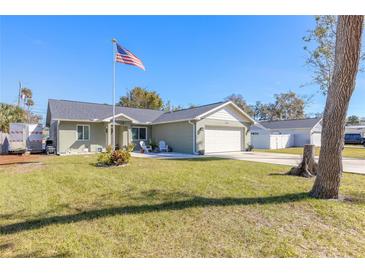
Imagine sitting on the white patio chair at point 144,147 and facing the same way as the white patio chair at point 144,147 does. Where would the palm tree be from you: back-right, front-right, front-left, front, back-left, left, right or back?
back

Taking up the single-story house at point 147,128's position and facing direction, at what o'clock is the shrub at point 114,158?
The shrub is roughly at 2 o'clock from the single-story house.

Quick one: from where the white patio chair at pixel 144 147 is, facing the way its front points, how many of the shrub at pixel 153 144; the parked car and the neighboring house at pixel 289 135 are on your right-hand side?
0

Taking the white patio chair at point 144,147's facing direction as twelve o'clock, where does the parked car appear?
The parked car is roughly at 10 o'clock from the white patio chair.

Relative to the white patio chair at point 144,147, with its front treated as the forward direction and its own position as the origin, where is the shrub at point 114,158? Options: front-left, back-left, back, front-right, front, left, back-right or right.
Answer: front-right

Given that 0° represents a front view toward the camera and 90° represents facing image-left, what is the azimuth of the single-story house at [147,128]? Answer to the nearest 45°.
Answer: approximately 315°

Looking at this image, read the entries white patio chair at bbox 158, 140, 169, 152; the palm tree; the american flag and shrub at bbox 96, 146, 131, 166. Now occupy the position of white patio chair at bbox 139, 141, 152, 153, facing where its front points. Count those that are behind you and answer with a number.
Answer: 1

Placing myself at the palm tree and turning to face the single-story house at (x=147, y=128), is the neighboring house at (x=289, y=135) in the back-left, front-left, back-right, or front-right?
front-left

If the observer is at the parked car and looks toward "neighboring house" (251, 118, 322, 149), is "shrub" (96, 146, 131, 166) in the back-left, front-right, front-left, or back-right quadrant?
front-left

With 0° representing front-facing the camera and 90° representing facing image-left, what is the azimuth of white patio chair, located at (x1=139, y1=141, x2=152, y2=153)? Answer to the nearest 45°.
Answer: approximately 315°

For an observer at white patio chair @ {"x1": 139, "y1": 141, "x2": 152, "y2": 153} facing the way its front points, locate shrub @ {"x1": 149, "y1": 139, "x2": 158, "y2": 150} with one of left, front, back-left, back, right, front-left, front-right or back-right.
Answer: left

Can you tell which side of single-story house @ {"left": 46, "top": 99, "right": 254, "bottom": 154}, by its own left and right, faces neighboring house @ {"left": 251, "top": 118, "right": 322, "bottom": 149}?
left

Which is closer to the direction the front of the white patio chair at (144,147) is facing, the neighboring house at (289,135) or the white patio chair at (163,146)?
the white patio chair

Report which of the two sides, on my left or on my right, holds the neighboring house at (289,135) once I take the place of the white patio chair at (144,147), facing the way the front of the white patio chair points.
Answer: on my left

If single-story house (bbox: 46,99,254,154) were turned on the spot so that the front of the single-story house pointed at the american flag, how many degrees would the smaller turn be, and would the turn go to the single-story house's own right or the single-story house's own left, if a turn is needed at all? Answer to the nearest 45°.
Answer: approximately 45° to the single-story house's own right
